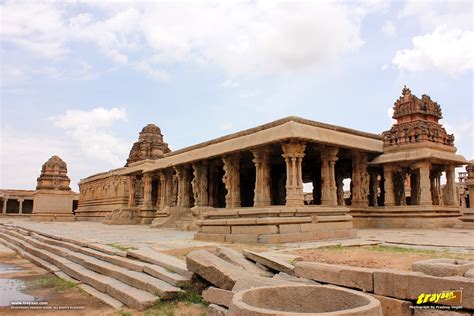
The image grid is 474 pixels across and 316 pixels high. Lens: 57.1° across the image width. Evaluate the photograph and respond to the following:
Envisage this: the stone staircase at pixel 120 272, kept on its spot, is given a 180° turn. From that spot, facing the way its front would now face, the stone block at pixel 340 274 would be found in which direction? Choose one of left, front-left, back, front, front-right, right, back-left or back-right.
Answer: right

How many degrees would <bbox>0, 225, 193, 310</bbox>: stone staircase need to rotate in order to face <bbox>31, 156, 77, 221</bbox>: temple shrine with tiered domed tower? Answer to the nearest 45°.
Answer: approximately 135° to its right

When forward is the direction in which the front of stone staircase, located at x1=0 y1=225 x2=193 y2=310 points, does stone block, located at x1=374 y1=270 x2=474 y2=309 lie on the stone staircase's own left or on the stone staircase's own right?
on the stone staircase's own left

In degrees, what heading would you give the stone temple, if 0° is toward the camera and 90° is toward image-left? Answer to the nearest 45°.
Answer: approximately 315°

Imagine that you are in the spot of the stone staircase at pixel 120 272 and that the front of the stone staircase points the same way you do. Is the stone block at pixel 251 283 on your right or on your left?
on your left

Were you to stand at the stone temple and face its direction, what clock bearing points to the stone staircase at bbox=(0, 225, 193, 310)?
The stone staircase is roughly at 2 o'clock from the stone temple.
